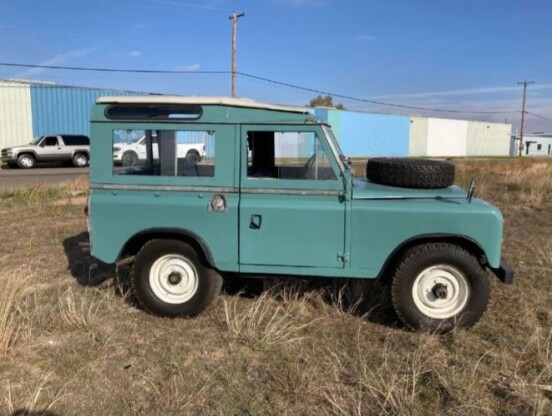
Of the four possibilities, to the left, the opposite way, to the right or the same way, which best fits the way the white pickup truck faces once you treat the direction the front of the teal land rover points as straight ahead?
the opposite way

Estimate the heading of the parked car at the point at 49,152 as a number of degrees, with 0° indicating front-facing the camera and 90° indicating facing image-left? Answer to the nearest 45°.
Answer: approximately 90°

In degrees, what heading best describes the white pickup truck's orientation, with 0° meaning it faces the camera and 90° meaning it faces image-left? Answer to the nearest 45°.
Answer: approximately 90°

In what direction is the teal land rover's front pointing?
to the viewer's right
